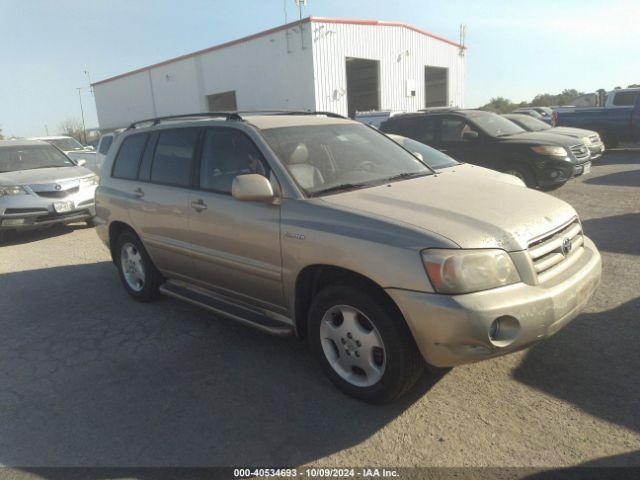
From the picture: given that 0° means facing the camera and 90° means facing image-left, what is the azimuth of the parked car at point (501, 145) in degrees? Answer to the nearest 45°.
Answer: approximately 315°

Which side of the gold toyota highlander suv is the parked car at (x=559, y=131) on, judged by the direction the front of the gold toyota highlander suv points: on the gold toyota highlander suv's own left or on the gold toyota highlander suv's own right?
on the gold toyota highlander suv's own left

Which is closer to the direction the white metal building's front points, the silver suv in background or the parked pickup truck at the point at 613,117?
the parked pickup truck

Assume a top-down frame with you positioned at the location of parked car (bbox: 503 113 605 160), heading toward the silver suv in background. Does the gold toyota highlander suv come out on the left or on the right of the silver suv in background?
left

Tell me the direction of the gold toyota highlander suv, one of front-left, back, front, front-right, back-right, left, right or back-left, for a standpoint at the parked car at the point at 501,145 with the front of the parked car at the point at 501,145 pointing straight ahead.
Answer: front-right

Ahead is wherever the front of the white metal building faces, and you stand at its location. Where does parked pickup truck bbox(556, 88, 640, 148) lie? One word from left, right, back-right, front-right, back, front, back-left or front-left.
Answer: front

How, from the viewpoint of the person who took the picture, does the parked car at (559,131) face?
facing the viewer and to the right of the viewer

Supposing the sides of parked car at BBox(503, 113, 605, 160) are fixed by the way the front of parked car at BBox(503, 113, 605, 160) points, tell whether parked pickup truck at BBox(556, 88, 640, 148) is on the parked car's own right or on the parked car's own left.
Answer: on the parked car's own left

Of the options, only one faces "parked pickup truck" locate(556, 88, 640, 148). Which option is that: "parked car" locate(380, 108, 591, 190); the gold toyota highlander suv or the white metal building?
the white metal building

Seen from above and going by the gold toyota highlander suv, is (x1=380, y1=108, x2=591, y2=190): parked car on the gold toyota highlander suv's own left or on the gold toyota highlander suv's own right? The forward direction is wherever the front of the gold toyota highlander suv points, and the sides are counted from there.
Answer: on the gold toyota highlander suv's own left

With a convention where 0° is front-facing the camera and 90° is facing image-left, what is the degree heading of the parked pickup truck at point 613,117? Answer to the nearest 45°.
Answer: approximately 270°

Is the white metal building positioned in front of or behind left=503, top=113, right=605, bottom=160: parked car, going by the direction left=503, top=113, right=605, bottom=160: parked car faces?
behind
